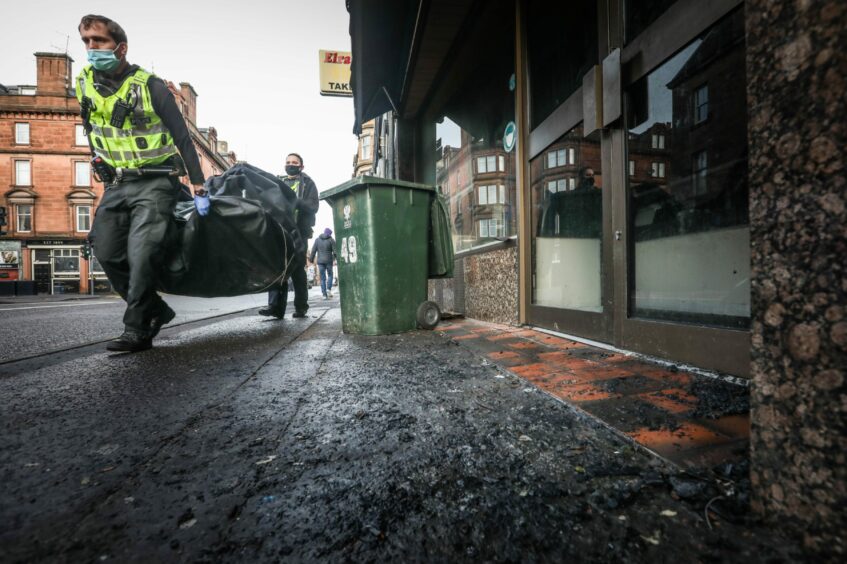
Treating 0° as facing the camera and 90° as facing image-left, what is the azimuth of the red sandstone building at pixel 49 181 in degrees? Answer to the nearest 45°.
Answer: approximately 0°

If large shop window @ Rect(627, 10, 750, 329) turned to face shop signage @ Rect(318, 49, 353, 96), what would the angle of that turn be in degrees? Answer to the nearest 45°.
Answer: approximately 90° to its right

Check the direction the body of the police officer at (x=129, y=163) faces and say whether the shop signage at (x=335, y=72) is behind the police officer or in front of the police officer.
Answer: behind

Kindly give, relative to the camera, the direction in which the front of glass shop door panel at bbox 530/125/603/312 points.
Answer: facing the viewer and to the left of the viewer

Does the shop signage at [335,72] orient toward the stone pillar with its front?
yes

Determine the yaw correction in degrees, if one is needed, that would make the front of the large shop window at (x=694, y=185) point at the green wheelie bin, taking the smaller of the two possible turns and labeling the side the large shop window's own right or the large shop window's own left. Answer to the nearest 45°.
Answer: approximately 45° to the large shop window's own right

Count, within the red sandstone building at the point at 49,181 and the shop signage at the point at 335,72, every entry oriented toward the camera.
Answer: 2

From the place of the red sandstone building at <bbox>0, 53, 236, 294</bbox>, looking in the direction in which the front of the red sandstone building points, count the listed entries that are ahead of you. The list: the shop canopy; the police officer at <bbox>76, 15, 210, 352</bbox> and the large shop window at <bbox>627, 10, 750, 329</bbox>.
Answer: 3

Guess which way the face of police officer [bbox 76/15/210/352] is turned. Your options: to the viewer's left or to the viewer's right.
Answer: to the viewer's left

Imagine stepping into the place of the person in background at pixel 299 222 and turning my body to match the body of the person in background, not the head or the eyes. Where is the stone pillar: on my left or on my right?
on my left

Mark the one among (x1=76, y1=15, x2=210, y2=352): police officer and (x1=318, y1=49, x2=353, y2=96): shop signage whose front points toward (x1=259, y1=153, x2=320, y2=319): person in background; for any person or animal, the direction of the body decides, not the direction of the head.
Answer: the shop signage

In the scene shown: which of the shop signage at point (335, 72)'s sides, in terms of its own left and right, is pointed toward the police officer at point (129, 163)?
front

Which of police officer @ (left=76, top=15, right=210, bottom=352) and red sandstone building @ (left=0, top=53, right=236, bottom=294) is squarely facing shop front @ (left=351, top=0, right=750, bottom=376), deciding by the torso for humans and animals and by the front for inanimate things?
the red sandstone building

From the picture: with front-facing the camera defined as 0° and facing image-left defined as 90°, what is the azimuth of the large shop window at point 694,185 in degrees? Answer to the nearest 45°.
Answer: approximately 45°
